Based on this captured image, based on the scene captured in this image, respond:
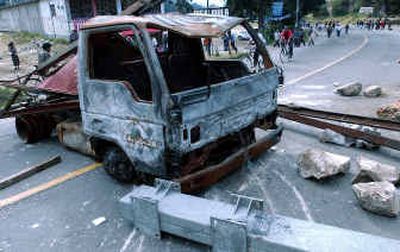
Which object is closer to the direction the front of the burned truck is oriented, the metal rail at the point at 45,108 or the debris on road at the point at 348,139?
the debris on road

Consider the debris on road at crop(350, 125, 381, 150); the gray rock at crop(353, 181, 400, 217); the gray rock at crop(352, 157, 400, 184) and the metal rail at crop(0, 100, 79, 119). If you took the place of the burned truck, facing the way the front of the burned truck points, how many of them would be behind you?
1

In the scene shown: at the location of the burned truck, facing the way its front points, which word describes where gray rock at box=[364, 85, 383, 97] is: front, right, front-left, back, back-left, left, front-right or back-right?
left

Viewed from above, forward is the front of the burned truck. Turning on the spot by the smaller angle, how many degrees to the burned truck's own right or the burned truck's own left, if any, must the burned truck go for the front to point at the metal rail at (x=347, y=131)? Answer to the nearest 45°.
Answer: approximately 45° to the burned truck's own left

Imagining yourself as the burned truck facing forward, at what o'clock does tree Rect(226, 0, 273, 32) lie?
The tree is roughly at 8 o'clock from the burned truck.

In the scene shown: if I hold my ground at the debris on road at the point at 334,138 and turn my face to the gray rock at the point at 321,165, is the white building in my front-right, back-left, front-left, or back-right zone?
back-right

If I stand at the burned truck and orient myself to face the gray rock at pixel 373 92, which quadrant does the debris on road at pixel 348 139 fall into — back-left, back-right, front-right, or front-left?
front-right

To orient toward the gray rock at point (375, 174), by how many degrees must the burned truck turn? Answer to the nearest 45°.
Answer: approximately 45° to its left

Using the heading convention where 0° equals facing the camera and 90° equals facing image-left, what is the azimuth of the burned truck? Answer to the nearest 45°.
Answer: approximately 315°

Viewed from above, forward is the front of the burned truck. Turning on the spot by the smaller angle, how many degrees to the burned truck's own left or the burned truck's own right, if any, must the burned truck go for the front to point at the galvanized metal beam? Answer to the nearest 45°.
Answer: approximately 45° to the burned truck's own right
